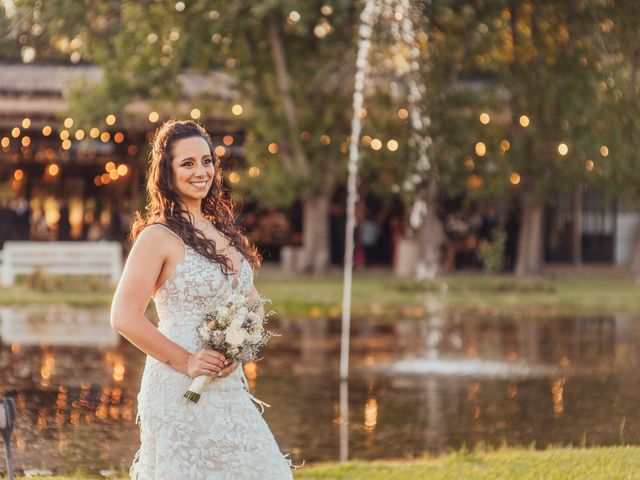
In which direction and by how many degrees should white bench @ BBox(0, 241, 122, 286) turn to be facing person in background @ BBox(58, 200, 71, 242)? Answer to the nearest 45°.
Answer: approximately 180°

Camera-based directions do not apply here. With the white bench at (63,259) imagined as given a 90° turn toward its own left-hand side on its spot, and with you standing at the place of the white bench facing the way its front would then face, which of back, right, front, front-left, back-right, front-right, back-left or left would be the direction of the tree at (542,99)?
front

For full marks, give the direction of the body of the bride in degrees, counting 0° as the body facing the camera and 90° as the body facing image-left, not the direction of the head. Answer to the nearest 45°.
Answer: approximately 315°

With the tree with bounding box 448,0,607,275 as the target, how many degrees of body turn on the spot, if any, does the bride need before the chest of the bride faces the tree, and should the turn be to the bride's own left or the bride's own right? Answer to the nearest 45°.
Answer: approximately 135° to the bride's own left

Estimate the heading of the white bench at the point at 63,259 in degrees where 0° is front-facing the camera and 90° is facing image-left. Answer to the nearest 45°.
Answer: approximately 0°

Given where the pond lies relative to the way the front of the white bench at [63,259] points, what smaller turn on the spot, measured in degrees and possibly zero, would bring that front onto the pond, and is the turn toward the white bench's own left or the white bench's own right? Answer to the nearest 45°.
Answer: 0° — it already faces it

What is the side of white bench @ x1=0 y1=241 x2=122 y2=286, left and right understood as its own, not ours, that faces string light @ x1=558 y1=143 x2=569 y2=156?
left

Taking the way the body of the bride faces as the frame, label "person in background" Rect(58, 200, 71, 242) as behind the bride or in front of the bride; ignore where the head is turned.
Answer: behind

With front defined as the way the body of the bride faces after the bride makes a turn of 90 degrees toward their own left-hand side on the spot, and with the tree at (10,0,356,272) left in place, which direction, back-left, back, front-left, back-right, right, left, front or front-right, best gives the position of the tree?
front-left

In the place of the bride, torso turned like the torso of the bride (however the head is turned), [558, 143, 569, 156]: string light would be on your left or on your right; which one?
on your left
